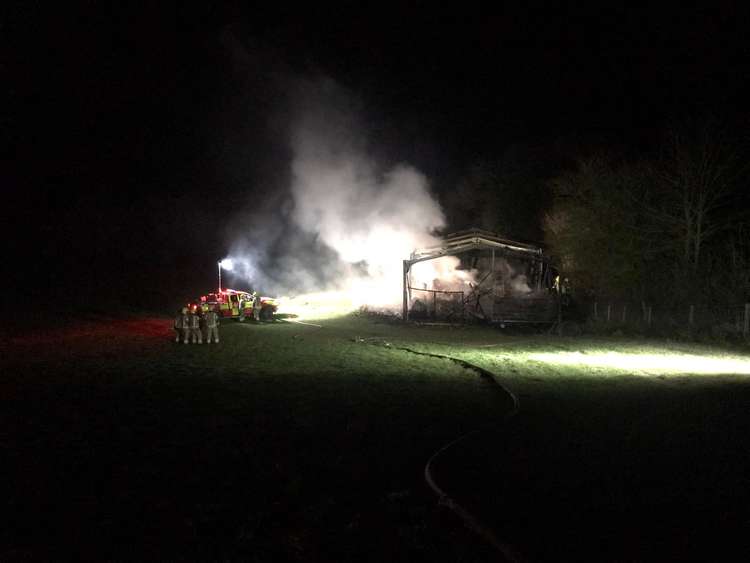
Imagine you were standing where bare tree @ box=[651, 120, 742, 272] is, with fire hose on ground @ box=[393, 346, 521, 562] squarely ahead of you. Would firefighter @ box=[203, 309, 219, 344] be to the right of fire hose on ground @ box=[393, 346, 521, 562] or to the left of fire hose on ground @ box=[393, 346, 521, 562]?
right

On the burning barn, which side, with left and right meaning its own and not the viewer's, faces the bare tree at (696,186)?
left

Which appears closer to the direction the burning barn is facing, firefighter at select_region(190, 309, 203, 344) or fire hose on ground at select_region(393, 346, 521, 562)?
the fire hose on ground

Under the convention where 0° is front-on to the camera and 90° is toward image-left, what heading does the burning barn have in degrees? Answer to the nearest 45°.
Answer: approximately 0°

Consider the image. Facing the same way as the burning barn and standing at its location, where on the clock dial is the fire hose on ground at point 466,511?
The fire hose on ground is roughly at 12 o'clock from the burning barn.

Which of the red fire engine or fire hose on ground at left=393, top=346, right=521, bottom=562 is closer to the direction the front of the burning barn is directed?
the fire hose on ground

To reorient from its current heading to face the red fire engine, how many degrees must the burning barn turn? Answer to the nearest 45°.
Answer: approximately 90° to its right

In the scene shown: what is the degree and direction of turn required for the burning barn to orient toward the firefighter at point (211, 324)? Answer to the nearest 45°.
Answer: approximately 45° to its right
